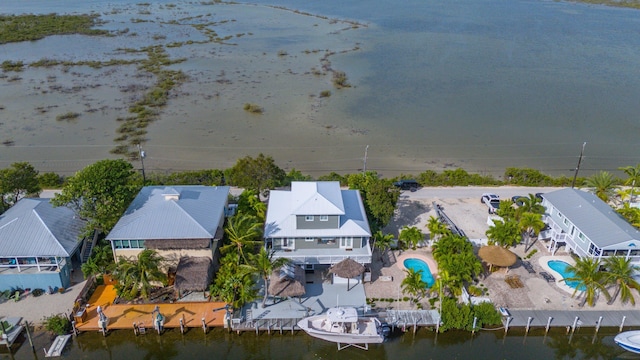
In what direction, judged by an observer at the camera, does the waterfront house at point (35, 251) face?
facing the viewer

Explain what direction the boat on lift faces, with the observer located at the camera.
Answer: facing to the left of the viewer

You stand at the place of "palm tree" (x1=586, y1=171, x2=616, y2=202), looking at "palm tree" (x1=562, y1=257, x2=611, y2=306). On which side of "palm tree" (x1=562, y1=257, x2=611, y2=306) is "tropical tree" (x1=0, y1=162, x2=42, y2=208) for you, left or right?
right

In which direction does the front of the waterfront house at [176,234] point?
toward the camera

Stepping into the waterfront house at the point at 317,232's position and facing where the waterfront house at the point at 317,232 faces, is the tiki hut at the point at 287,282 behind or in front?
in front

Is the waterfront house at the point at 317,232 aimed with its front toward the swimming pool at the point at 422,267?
no

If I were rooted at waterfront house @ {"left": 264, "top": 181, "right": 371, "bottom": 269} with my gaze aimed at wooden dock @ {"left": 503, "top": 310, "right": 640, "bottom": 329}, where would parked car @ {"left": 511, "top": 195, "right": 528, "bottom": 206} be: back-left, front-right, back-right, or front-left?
front-left

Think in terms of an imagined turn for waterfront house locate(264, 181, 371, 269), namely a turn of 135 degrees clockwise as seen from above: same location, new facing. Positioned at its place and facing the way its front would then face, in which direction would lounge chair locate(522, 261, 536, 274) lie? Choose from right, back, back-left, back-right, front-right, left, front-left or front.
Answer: back-right

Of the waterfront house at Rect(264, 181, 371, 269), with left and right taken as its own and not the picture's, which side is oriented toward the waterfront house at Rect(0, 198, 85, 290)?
right

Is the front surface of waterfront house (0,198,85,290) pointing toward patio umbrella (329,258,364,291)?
no

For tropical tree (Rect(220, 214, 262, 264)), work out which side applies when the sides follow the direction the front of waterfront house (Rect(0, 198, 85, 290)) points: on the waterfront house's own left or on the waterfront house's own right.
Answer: on the waterfront house's own left

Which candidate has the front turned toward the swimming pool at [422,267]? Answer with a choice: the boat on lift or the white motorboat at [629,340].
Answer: the white motorboat

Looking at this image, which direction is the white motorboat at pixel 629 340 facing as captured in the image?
to the viewer's left

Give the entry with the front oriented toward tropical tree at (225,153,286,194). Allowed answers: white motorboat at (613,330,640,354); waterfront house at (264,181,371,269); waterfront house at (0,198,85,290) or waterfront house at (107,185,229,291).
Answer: the white motorboat
